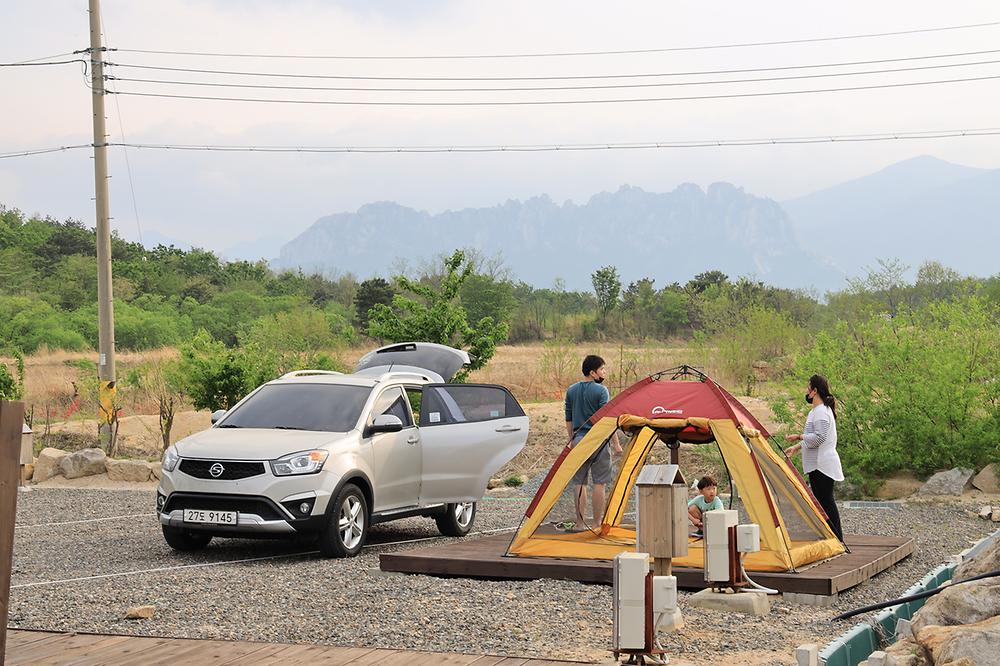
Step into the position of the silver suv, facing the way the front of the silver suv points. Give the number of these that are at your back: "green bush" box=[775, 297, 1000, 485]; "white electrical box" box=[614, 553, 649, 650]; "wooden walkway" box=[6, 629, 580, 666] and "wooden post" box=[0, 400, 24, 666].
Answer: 1

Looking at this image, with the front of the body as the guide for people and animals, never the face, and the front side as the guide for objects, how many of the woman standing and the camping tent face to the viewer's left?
1

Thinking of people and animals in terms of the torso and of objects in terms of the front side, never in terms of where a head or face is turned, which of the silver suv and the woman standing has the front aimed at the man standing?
the woman standing

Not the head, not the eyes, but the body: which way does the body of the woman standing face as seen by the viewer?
to the viewer's left

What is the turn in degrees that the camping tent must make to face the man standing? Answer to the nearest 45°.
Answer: approximately 135° to its right

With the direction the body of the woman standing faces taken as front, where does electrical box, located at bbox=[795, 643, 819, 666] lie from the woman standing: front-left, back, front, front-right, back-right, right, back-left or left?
left

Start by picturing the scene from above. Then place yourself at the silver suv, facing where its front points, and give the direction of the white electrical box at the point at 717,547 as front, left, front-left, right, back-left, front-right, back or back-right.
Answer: left

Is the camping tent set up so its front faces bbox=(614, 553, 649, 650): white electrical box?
yes

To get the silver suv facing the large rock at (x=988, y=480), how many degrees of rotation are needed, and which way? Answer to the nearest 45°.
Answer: approximately 180°

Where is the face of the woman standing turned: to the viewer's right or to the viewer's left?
to the viewer's left

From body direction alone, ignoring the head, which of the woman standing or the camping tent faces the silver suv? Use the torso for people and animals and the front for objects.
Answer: the woman standing

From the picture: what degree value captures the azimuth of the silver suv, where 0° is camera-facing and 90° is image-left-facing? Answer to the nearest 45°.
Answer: approximately 45°

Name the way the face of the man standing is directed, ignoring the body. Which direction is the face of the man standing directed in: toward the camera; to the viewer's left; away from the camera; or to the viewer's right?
to the viewer's right

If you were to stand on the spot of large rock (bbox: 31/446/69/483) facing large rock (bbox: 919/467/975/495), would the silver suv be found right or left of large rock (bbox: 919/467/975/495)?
right

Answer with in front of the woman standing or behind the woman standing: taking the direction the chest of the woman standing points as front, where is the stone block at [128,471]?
in front

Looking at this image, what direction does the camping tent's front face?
toward the camera

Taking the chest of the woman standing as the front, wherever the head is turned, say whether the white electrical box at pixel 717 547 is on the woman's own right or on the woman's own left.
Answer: on the woman's own left

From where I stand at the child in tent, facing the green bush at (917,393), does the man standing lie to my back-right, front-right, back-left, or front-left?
back-left
